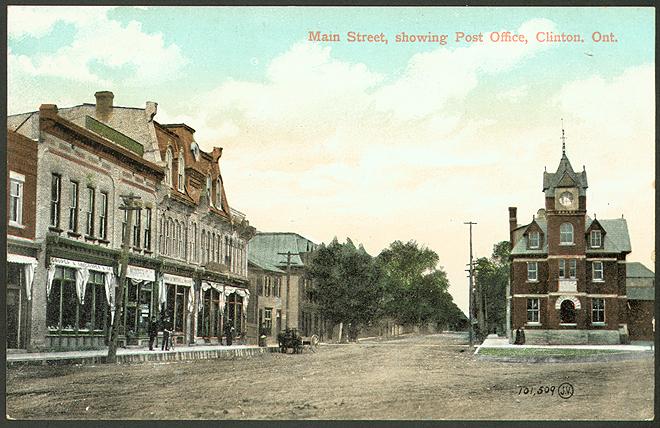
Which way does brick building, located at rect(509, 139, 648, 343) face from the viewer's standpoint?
toward the camera

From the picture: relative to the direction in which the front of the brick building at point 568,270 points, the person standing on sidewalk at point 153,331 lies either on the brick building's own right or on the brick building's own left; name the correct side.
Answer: on the brick building's own right

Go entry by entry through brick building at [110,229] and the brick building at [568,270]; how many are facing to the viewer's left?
0

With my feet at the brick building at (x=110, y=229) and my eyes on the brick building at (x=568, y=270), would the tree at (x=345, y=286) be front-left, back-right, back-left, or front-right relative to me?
front-left

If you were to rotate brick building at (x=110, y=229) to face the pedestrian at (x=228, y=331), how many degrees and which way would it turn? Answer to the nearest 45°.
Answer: approximately 90° to its left

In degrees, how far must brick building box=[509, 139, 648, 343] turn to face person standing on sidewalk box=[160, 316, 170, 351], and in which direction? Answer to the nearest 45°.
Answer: approximately 90° to its right

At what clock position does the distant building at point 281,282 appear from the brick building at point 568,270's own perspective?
The distant building is roughly at 3 o'clock from the brick building.

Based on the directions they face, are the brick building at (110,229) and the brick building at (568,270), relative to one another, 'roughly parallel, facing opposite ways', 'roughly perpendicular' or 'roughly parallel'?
roughly perpendicular

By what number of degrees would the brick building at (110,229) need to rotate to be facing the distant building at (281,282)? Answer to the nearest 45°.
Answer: approximately 45° to its left

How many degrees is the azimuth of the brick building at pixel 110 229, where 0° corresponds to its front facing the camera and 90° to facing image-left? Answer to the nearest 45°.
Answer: approximately 315°

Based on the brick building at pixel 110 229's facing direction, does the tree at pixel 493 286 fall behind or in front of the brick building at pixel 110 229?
in front

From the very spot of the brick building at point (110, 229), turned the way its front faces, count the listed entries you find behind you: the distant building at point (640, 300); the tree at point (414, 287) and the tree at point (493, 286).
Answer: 0
